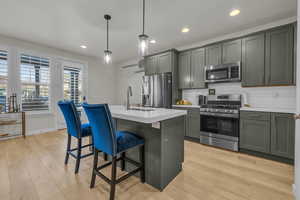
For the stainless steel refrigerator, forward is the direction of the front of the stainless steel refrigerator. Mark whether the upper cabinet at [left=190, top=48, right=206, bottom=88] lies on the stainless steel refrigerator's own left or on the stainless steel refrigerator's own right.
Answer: on the stainless steel refrigerator's own left

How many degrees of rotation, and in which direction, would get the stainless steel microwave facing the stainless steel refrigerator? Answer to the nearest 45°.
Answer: approximately 90° to its right

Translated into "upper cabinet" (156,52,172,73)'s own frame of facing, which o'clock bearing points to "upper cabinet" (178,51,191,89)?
"upper cabinet" (178,51,191,89) is roughly at 8 o'clock from "upper cabinet" (156,52,172,73).

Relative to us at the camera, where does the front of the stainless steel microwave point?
facing the viewer

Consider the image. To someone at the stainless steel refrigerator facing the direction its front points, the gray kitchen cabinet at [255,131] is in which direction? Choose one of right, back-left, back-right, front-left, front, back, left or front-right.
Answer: left

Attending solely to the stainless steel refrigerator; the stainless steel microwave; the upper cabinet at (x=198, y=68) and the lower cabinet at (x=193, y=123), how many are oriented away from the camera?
0

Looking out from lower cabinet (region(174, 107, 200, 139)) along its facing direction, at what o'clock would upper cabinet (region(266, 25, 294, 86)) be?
The upper cabinet is roughly at 8 o'clock from the lower cabinet.

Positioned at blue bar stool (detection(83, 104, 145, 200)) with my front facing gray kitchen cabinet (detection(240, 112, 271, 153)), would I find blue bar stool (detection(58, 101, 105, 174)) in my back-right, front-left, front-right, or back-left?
back-left

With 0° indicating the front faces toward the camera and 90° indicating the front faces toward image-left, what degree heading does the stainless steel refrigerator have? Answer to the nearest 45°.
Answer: approximately 45°

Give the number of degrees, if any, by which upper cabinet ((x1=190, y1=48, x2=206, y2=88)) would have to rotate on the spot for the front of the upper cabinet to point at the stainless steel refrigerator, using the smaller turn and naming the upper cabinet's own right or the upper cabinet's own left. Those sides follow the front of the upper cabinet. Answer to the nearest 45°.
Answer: approximately 45° to the upper cabinet's own right

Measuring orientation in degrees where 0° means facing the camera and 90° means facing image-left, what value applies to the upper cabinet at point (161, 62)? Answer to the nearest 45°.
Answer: approximately 45°

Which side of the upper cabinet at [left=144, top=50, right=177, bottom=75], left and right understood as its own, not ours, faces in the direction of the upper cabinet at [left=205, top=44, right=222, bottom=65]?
left

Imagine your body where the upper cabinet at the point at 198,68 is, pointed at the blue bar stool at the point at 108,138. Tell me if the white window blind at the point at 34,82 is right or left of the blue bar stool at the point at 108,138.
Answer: right

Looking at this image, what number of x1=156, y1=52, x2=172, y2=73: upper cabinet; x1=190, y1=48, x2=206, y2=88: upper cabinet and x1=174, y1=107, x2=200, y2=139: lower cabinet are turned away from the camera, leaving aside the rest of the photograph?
0

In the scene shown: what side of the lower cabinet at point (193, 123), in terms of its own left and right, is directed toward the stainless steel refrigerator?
right
